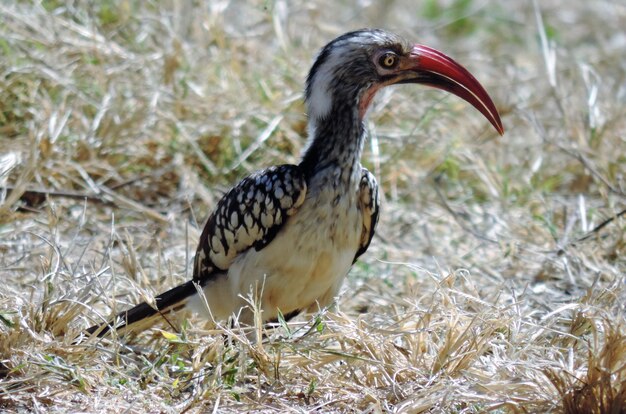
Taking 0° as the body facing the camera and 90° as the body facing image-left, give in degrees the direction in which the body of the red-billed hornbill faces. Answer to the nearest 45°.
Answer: approximately 315°
